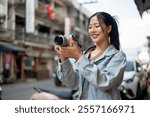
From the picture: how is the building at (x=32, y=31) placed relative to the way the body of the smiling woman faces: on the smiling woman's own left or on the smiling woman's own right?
on the smiling woman's own right

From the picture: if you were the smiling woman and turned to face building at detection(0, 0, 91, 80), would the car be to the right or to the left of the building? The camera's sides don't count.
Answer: right

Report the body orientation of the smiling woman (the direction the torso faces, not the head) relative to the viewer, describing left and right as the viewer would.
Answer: facing the viewer and to the left of the viewer

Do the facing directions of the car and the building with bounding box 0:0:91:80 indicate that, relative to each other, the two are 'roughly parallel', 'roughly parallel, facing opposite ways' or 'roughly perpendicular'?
roughly perpendicular

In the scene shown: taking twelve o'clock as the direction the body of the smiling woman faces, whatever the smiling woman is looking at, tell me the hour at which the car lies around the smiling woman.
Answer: The car is roughly at 5 o'clock from the smiling woman.

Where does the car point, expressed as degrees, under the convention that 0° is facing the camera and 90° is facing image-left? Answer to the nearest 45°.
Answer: approximately 45°

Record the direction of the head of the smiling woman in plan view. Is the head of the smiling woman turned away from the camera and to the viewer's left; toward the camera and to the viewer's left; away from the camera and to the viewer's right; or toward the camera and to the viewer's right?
toward the camera and to the viewer's left
